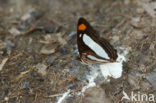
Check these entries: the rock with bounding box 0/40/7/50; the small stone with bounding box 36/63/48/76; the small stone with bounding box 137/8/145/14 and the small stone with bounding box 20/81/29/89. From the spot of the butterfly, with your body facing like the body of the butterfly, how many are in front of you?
3

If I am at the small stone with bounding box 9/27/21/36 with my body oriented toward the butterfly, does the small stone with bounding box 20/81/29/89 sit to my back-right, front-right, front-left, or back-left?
front-right

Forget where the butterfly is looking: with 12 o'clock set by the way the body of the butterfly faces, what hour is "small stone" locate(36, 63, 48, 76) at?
The small stone is roughly at 12 o'clock from the butterfly.

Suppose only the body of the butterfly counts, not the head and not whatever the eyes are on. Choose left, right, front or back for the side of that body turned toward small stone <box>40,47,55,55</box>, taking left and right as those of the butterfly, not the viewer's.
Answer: front

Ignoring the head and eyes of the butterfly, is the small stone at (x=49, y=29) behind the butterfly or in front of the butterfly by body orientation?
in front

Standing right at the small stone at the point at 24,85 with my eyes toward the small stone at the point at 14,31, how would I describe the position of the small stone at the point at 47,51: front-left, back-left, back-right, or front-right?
front-right

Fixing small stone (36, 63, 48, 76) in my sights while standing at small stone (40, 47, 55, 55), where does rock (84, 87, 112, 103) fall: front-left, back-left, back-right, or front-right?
front-left

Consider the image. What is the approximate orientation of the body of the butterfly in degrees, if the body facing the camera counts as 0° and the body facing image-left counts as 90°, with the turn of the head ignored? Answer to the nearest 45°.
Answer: approximately 90°

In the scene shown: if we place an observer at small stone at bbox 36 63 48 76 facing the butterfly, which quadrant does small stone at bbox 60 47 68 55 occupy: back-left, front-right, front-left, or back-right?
front-left

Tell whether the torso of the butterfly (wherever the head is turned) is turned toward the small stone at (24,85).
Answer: yes

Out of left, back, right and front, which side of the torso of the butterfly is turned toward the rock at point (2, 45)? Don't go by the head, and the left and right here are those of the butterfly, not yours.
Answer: front

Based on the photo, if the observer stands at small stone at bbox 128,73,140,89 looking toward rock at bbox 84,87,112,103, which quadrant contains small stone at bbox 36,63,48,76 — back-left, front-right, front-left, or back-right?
front-right
